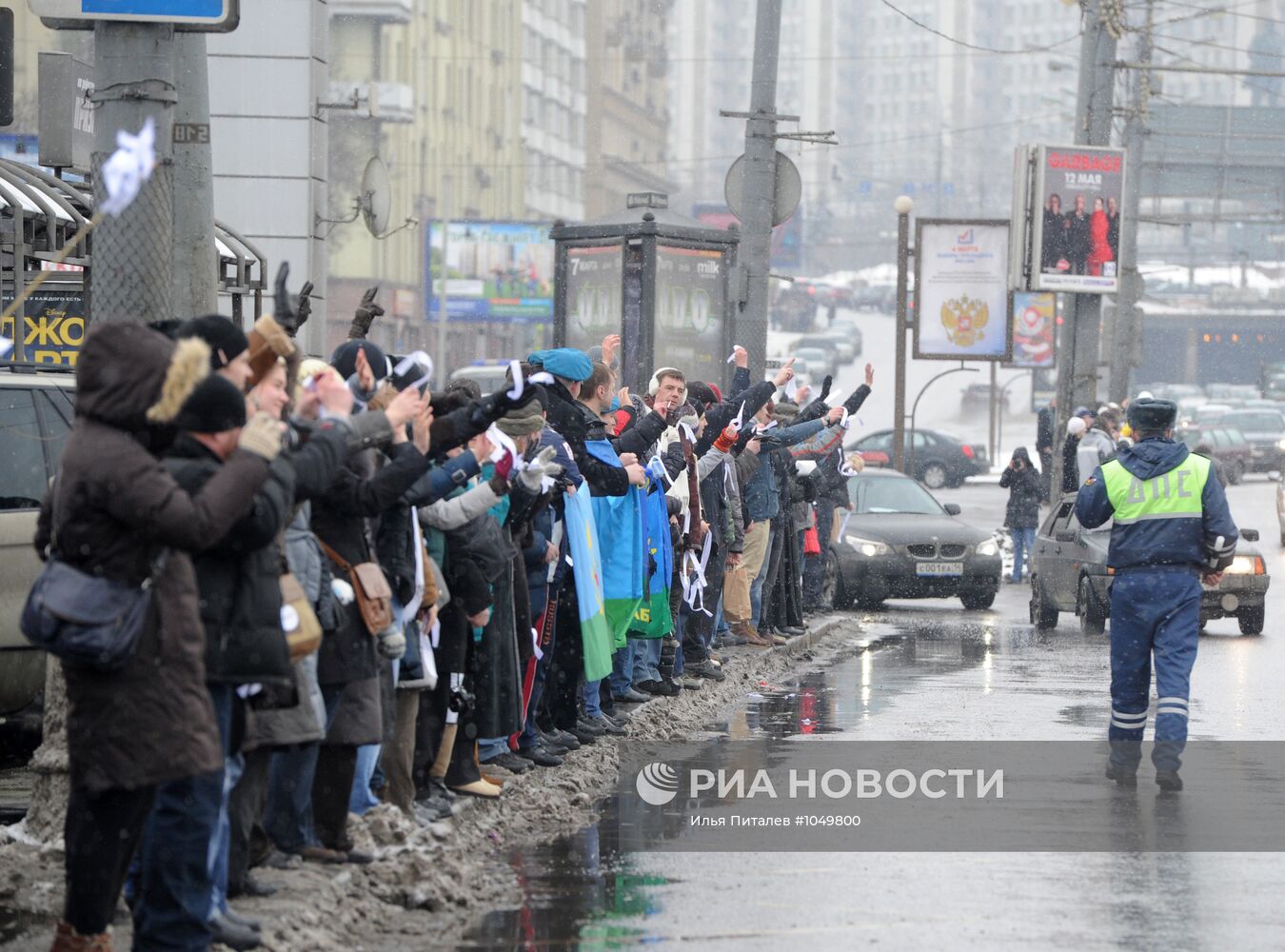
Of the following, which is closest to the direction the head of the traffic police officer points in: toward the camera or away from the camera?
away from the camera

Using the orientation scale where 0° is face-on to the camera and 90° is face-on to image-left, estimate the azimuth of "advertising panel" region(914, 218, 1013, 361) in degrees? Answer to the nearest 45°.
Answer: approximately 0°

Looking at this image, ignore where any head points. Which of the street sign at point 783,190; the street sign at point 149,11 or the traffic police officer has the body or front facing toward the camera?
the street sign at point 149,11

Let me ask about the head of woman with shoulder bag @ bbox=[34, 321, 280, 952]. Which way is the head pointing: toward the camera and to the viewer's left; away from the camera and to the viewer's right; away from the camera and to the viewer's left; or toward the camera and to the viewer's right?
away from the camera and to the viewer's right

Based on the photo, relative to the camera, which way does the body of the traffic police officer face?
away from the camera

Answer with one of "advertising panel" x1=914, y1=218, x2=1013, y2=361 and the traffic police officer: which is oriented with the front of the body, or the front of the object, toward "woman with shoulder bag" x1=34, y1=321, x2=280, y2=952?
the advertising panel

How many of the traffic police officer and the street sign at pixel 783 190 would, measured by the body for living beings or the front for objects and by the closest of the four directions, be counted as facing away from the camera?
2

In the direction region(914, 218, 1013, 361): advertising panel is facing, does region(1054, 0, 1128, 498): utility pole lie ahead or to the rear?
ahead

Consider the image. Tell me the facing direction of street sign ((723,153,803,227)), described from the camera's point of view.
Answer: facing away from the viewer

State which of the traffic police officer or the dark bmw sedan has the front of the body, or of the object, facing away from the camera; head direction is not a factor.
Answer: the traffic police officer

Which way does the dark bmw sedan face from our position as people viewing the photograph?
facing the viewer and to the right of the viewer

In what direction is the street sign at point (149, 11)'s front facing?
toward the camera
